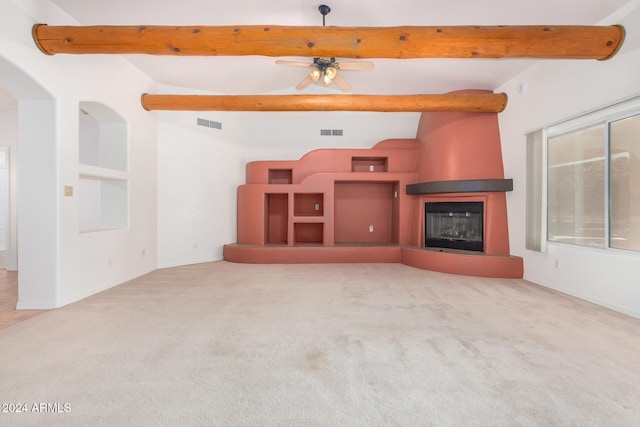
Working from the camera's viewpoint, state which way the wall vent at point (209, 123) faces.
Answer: facing the viewer and to the right of the viewer

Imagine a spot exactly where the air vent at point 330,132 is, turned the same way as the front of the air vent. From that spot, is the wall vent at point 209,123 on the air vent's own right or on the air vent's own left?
on the air vent's own right

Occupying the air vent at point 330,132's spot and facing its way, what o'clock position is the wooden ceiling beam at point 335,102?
The wooden ceiling beam is roughly at 12 o'clock from the air vent.

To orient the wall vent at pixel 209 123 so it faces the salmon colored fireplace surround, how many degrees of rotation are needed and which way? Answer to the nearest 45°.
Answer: approximately 45° to its left

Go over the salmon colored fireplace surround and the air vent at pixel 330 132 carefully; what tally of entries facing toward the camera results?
2

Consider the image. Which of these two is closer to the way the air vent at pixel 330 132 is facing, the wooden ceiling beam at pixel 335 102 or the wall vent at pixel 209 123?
the wooden ceiling beam

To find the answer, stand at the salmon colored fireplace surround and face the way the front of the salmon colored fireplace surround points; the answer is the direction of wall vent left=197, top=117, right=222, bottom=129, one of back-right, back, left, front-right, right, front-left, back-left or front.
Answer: right

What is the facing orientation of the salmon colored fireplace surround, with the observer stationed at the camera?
facing the viewer

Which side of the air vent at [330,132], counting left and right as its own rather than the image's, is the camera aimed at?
front
